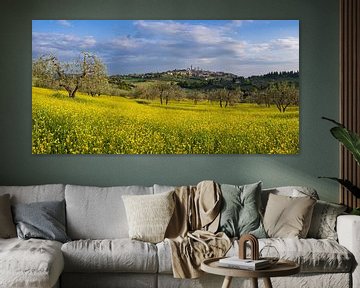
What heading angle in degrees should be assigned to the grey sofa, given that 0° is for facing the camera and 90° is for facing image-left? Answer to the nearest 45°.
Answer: approximately 0°
